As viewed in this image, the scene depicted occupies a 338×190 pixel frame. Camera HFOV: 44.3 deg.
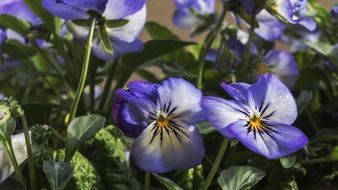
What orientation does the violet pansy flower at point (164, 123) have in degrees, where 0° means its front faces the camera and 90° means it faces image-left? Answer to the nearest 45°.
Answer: approximately 0°

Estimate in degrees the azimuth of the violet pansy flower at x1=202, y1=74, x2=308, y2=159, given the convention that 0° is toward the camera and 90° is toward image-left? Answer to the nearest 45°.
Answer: approximately 0°
